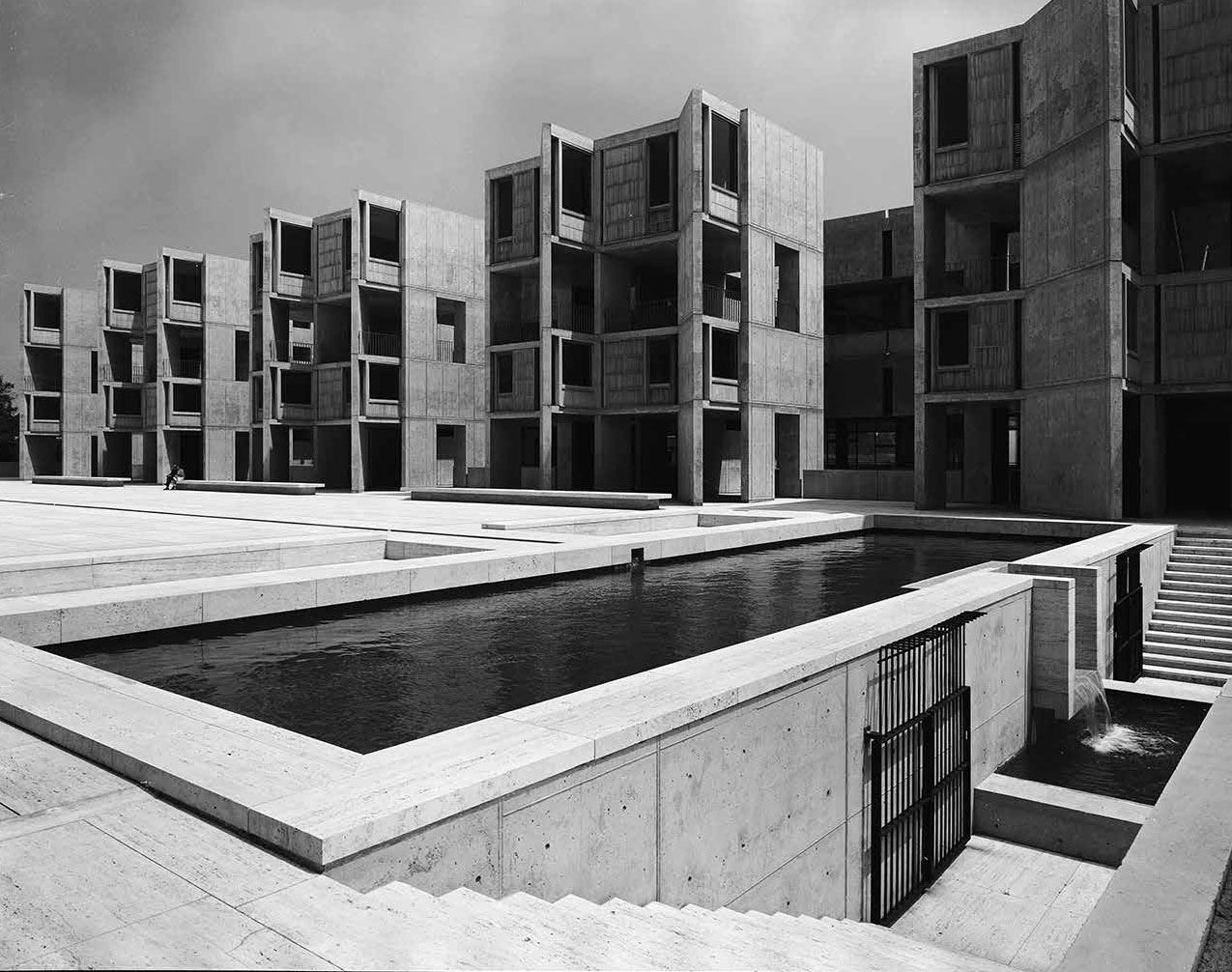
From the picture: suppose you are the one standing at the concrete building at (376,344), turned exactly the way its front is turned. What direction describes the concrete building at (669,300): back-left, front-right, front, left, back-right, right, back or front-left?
left

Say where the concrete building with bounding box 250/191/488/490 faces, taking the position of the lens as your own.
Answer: facing the viewer and to the left of the viewer

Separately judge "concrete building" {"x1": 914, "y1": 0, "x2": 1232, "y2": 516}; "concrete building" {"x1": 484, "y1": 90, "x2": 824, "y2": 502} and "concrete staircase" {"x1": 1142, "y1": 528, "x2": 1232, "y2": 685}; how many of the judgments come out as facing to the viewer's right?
0

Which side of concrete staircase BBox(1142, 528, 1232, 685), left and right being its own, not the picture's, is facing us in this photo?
front

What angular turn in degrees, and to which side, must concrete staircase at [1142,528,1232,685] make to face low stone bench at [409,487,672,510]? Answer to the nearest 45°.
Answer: approximately 90° to its right

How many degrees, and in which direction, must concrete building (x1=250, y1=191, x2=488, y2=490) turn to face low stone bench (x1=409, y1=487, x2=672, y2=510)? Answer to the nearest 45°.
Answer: approximately 45° to its left

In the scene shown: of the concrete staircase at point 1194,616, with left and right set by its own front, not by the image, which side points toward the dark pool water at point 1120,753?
front

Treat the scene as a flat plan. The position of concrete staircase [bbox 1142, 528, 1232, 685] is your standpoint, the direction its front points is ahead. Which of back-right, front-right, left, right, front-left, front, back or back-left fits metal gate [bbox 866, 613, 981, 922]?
front

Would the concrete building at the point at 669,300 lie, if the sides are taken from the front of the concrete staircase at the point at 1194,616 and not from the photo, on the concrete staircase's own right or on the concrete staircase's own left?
on the concrete staircase's own right

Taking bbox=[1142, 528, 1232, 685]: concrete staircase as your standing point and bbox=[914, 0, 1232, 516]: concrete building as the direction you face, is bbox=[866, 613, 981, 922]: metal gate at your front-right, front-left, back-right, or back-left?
back-left

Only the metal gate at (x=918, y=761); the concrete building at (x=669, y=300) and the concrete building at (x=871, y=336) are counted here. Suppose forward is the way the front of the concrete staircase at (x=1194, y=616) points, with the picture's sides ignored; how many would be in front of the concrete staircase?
1
